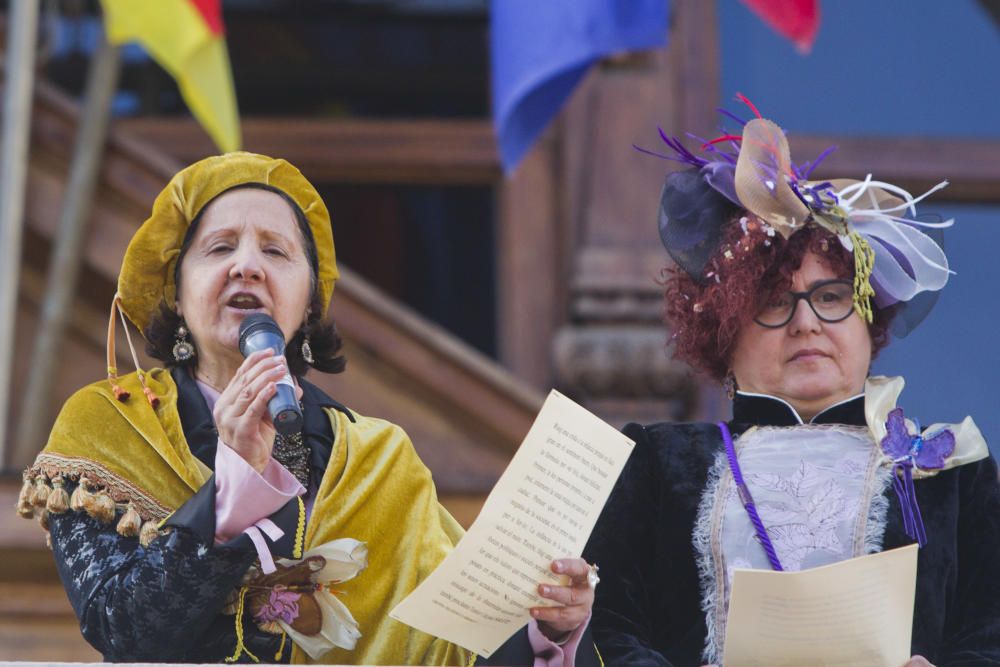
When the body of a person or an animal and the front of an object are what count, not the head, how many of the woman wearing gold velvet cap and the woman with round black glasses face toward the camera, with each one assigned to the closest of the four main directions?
2

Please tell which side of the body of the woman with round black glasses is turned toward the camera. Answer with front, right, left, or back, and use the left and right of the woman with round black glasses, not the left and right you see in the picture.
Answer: front

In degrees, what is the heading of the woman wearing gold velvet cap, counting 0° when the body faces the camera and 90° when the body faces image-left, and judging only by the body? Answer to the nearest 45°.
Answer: approximately 0°

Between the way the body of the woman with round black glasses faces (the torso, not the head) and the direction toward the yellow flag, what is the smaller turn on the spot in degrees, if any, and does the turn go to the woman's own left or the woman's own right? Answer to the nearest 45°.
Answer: approximately 135° to the woman's own right

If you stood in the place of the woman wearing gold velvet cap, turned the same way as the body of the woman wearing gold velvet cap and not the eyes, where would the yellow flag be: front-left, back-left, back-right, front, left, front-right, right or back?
back

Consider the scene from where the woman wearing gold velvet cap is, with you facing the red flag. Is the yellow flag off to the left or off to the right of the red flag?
left
